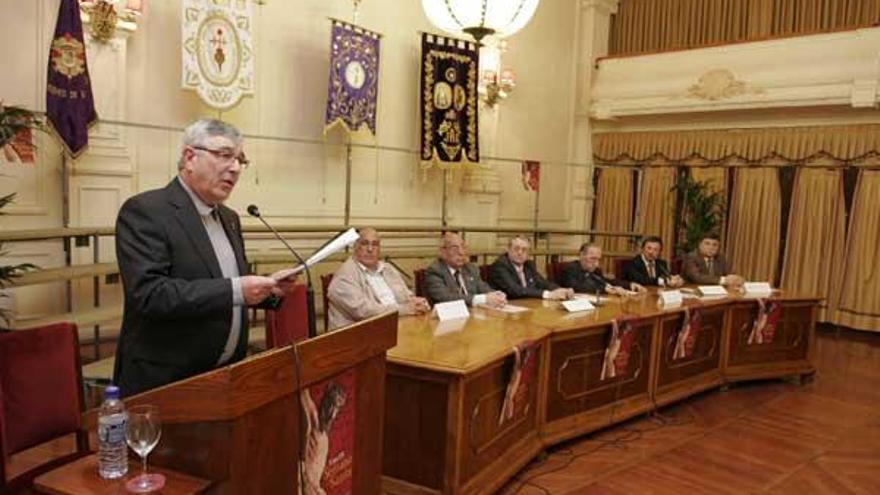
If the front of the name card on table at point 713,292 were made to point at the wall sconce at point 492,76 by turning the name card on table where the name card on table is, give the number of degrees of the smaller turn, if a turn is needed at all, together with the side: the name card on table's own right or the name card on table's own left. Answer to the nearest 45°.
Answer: approximately 135° to the name card on table's own right

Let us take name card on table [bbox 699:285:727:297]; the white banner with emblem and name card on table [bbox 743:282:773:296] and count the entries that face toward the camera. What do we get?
3

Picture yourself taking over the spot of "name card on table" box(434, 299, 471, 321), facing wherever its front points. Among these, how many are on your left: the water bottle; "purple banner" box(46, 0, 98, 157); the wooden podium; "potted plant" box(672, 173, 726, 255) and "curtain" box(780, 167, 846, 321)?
2

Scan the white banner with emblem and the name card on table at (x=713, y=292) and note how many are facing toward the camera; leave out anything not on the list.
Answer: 2

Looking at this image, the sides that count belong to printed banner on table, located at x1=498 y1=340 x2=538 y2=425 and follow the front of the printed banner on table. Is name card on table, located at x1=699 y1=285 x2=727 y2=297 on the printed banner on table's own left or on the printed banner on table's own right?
on the printed banner on table's own left

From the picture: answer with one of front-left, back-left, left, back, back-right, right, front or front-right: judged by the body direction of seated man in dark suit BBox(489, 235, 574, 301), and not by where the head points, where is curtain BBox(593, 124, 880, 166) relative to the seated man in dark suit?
left

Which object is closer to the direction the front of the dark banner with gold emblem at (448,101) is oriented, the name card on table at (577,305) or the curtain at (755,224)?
the name card on table

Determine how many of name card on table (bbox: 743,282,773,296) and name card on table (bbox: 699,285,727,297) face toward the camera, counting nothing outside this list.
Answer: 2

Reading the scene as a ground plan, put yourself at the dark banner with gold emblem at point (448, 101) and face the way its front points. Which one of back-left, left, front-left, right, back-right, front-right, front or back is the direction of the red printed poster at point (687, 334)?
front

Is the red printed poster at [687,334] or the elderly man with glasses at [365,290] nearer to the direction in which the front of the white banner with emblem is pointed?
the elderly man with glasses

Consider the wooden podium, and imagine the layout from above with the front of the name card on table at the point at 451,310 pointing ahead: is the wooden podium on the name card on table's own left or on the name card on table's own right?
on the name card on table's own right

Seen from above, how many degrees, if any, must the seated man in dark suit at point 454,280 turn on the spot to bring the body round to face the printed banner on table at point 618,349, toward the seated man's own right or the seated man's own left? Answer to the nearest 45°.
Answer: approximately 45° to the seated man's own left

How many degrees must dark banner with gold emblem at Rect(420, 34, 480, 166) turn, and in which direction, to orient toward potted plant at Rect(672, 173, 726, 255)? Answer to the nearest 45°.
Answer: approximately 45° to its left

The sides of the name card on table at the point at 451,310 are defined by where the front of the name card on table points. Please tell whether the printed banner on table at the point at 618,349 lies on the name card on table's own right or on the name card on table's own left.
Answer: on the name card on table's own left

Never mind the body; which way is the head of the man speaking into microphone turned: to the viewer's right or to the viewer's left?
to the viewer's right

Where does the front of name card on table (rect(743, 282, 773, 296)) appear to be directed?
toward the camera

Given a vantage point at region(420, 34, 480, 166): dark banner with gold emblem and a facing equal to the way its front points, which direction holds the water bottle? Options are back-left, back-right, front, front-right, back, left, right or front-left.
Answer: front-right

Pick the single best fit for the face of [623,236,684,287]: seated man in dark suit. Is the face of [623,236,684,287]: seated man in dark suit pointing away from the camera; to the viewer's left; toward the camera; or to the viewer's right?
toward the camera
